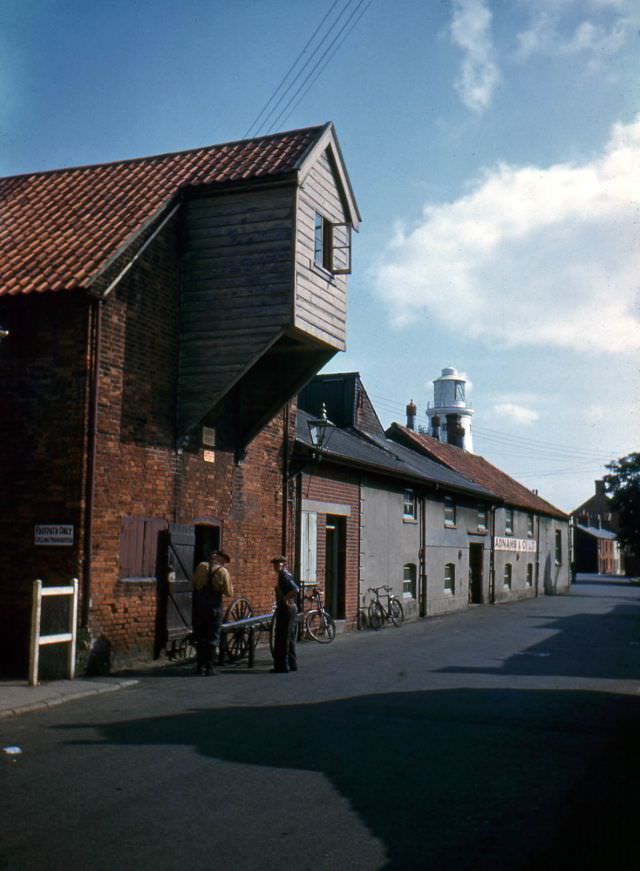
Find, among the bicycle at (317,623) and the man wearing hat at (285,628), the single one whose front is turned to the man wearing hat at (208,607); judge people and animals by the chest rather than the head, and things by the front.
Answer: the man wearing hat at (285,628)

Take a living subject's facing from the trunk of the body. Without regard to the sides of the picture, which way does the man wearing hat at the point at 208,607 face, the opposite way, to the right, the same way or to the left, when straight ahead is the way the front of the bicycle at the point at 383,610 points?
the opposite way

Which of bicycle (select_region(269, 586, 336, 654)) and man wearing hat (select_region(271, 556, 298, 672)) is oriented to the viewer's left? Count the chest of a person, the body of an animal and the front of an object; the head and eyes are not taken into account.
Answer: the man wearing hat

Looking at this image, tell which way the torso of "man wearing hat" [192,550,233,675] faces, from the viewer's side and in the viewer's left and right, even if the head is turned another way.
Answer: facing away from the viewer and to the right of the viewer

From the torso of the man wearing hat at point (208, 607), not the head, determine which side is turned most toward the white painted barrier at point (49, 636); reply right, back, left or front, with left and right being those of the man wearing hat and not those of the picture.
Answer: back

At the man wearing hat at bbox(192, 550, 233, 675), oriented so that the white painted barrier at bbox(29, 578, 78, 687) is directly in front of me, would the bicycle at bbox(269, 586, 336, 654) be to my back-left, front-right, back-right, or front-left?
back-right

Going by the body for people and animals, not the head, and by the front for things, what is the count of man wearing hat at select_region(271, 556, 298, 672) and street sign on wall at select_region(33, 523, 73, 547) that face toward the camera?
1

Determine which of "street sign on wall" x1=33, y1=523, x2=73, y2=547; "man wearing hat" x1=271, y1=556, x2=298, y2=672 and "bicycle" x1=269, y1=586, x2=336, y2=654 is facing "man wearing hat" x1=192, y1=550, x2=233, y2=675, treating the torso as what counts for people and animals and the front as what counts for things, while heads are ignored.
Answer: "man wearing hat" x1=271, y1=556, x2=298, y2=672

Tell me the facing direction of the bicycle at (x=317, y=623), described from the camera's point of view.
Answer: facing away from the viewer and to the right of the viewer

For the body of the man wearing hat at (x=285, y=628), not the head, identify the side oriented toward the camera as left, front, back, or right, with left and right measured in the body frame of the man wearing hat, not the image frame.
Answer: left
